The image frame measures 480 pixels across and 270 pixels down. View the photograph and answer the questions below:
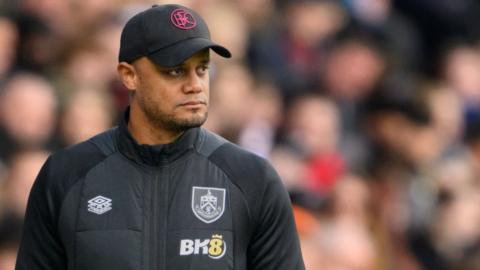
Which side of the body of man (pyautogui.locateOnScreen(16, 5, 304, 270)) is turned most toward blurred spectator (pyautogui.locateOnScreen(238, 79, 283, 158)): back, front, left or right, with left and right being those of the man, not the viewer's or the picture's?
back

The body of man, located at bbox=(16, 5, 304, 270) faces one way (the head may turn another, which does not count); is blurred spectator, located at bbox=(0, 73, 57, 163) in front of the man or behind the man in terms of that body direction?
behind

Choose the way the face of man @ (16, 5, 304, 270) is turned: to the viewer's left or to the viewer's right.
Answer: to the viewer's right

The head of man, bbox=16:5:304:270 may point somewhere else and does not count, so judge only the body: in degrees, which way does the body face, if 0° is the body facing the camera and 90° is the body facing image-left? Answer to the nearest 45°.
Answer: approximately 0°

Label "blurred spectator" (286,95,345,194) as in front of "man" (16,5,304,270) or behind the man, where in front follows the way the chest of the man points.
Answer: behind

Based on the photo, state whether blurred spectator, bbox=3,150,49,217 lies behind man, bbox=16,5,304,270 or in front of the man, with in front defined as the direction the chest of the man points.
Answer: behind
